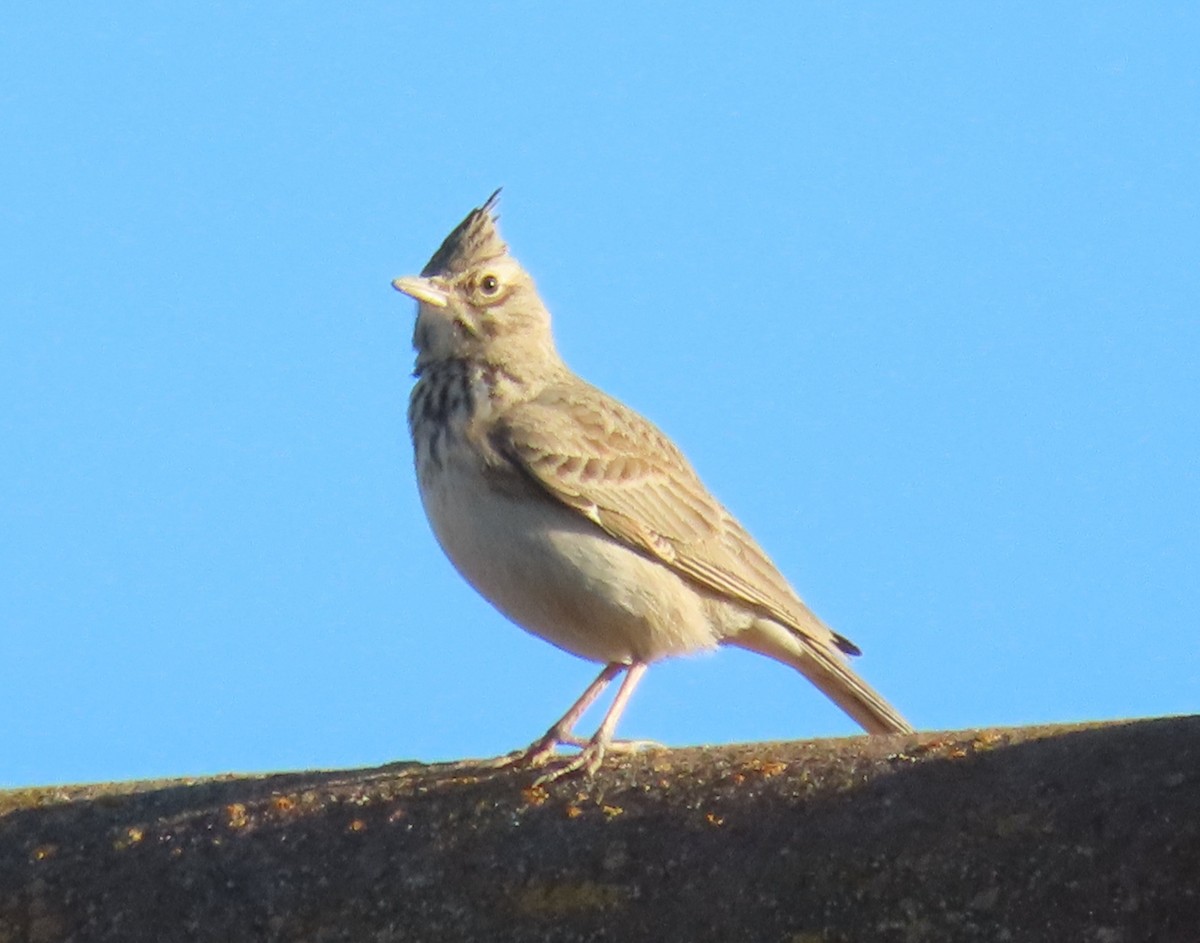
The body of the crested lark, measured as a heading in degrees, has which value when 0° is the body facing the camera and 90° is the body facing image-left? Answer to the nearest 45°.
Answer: approximately 90°
